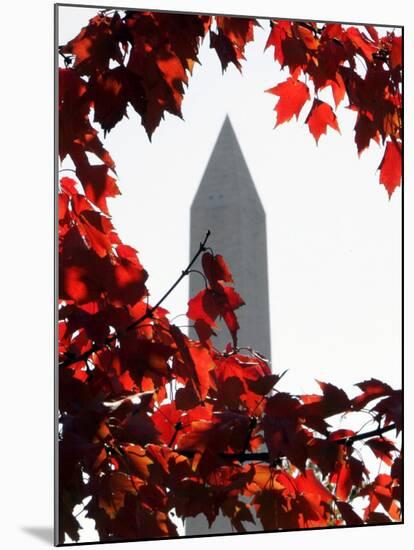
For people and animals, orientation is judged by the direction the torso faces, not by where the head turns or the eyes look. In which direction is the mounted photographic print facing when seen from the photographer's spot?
facing the viewer and to the right of the viewer
